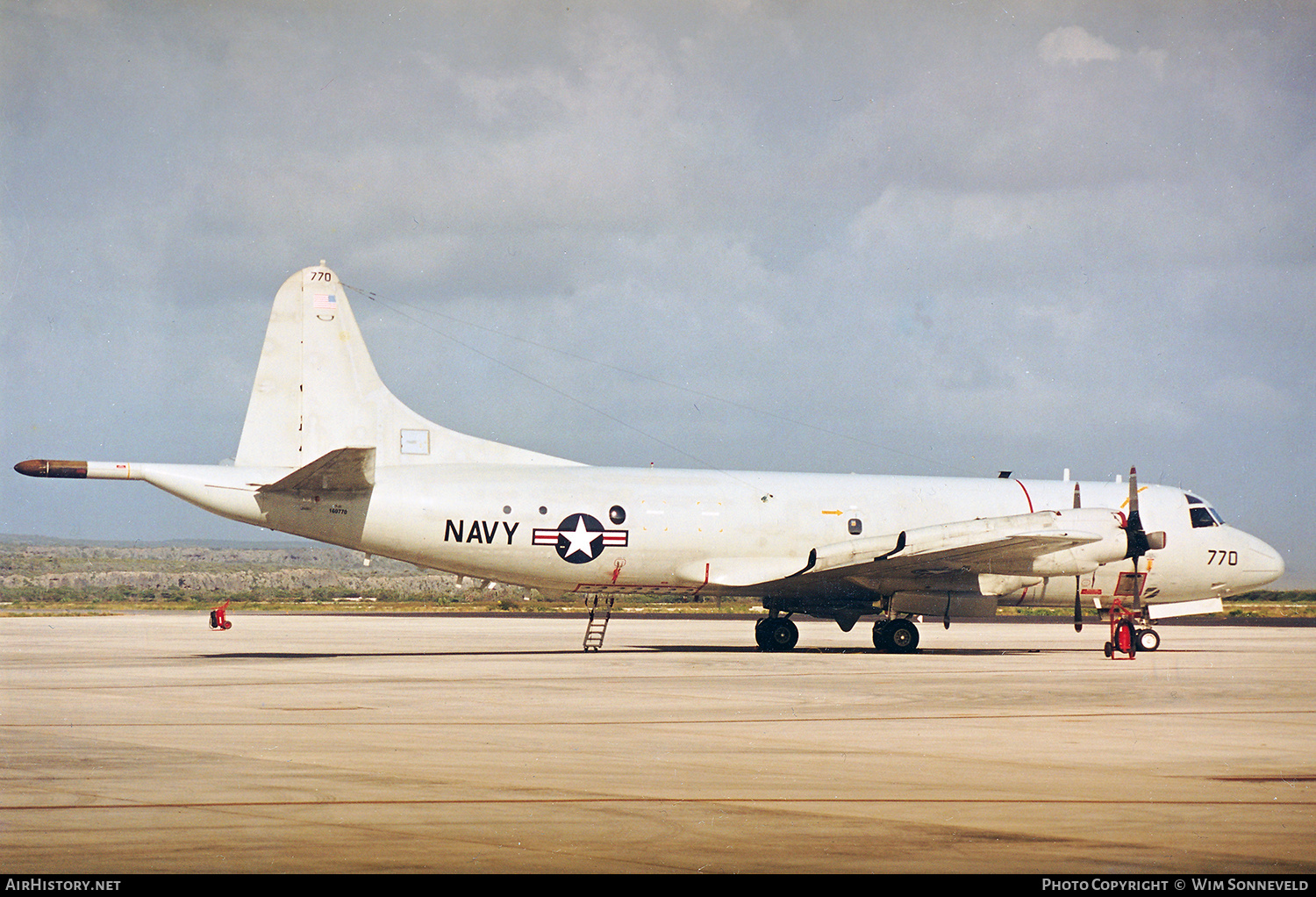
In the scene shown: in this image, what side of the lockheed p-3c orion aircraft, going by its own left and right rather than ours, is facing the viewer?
right

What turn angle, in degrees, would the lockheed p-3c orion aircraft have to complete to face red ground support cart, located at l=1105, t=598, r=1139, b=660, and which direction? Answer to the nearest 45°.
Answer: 0° — it already faces it
